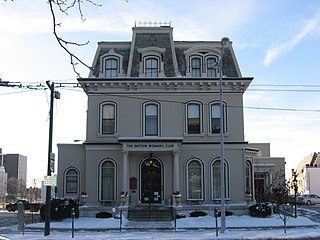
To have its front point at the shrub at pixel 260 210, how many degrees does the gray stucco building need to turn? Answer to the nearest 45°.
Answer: approximately 90° to its left

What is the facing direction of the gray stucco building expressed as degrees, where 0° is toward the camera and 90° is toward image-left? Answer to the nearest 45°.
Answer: approximately 0°
